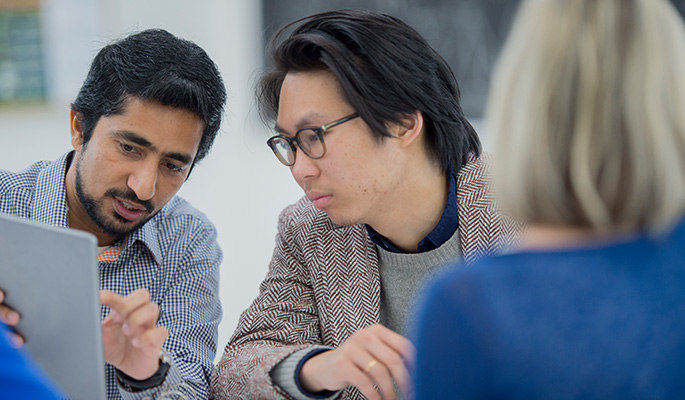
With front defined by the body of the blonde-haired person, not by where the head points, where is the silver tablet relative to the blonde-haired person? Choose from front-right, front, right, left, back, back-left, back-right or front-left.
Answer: left

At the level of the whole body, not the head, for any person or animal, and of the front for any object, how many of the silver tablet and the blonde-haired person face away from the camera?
2

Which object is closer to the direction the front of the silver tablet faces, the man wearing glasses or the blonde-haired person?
the man wearing glasses

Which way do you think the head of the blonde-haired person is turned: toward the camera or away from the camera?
away from the camera

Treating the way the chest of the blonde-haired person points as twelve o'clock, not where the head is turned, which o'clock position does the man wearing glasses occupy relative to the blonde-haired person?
The man wearing glasses is roughly at 11 o'clock from the blonde-haired person.

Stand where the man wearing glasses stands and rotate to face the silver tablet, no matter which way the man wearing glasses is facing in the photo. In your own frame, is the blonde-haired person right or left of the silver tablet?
left

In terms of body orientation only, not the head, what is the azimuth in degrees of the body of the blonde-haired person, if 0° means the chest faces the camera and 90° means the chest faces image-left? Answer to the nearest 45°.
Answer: approximately 180°

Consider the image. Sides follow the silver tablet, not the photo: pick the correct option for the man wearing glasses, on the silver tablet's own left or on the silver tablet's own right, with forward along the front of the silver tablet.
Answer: on the silver tablet's own right

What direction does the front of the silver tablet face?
away from the camera

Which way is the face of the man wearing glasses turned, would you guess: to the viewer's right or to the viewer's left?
to the viewer's left

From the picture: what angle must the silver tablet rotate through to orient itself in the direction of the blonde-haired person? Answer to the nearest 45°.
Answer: approximately 135° to its right
